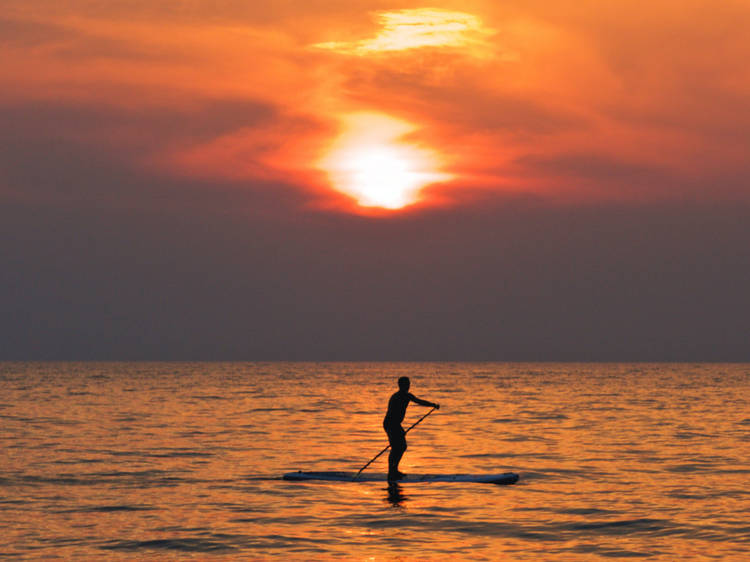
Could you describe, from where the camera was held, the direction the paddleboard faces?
facing to the right of the viewer

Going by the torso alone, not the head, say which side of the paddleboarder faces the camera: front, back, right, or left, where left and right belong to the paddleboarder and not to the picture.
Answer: right
